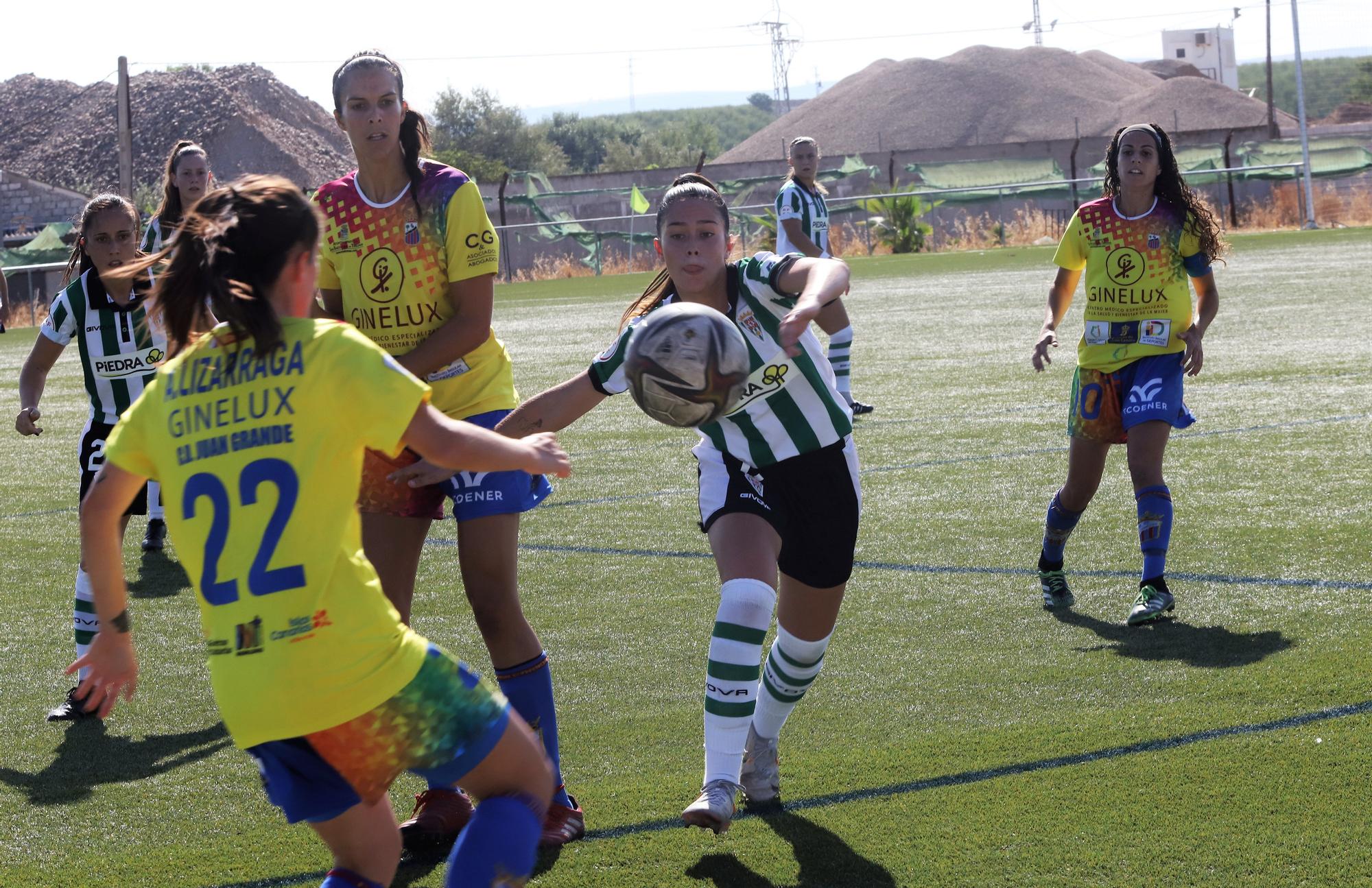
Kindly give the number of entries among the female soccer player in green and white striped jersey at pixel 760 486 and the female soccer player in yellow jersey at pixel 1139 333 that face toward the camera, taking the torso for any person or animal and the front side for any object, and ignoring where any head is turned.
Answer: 2

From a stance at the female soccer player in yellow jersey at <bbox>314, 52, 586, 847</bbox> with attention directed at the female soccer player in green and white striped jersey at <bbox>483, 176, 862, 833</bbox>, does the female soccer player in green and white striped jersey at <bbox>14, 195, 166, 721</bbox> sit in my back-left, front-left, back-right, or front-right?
back-left

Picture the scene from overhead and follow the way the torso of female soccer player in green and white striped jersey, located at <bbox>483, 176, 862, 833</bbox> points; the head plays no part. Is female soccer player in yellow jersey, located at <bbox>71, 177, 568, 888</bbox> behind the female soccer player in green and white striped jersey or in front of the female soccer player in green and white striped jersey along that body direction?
in front

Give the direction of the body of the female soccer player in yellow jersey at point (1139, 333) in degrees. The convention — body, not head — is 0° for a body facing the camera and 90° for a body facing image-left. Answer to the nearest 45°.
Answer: approximately 0°

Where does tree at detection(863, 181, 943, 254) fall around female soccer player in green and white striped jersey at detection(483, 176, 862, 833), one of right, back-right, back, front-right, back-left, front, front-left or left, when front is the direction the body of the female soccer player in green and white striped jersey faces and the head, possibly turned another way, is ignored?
back

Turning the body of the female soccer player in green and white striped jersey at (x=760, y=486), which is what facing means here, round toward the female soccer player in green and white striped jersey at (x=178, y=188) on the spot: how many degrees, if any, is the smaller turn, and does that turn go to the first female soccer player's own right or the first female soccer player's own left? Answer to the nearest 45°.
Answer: approximately 135° to the first female soccer player's own right

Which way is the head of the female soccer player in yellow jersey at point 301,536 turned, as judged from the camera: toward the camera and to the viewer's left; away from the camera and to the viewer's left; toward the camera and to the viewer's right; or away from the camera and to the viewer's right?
away from the camera and to the viewer's right

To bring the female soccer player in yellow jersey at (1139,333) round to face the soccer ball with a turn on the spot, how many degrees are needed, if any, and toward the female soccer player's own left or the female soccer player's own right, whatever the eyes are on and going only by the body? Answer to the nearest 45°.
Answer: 0° — they already face it

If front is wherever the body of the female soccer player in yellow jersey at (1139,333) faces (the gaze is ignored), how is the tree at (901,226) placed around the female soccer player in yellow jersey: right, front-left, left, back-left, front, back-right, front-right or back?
back
